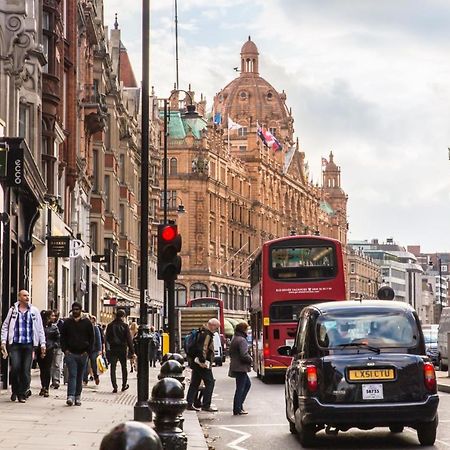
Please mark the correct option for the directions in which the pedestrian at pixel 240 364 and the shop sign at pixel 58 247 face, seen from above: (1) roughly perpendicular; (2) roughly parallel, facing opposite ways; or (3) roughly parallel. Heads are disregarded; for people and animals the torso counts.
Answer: roughly perpendicular

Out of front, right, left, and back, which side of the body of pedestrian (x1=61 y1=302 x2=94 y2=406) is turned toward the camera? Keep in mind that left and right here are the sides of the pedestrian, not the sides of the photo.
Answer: front

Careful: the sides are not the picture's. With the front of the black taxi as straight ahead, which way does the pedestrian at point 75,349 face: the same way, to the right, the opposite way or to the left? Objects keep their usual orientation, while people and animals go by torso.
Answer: the opposite way

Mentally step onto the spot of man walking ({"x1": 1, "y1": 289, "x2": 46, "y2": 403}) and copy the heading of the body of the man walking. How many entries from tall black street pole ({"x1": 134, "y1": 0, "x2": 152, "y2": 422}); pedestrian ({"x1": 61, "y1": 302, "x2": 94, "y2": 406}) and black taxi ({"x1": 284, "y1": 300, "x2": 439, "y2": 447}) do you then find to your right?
0

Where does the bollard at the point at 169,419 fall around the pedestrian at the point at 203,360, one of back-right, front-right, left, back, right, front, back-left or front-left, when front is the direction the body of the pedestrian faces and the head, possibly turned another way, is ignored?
right

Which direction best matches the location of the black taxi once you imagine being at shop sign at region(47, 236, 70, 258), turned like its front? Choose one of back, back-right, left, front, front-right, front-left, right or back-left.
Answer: front

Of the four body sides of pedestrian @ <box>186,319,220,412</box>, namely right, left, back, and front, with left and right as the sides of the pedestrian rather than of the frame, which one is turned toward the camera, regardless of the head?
right

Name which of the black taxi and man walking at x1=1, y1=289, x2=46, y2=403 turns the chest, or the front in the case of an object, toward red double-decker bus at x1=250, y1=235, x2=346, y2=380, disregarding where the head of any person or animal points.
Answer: the black taxi

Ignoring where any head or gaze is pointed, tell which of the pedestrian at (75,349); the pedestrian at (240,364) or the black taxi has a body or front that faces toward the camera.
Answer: the pedestrian at (75,349)

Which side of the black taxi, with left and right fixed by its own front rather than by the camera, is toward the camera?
back
